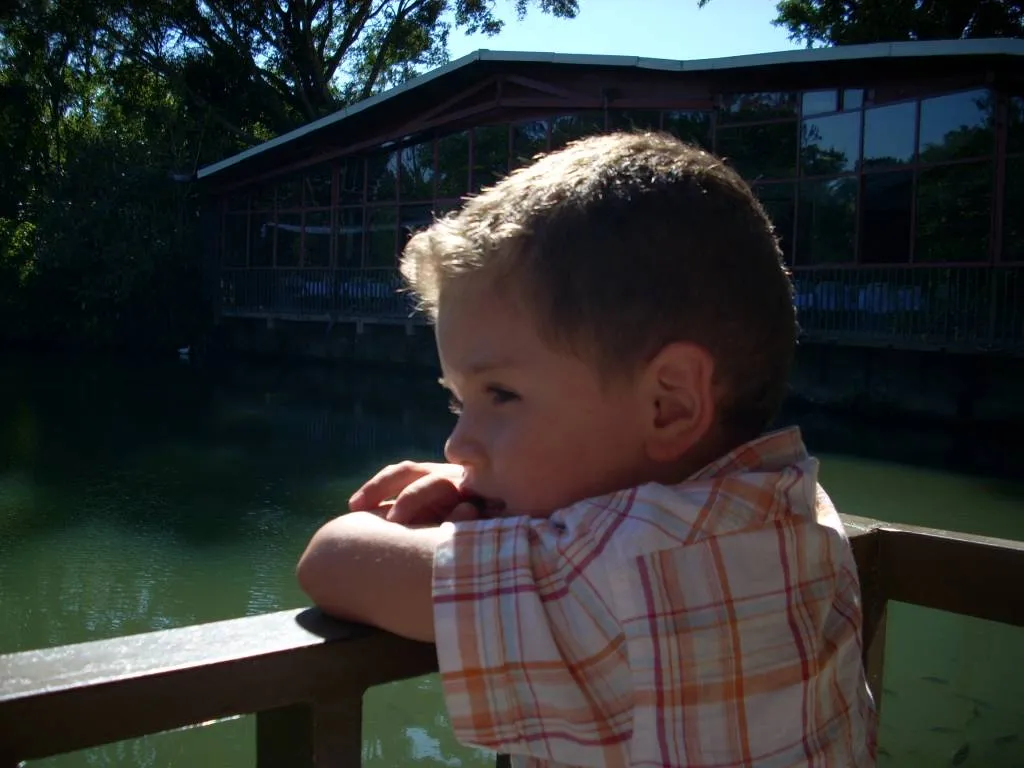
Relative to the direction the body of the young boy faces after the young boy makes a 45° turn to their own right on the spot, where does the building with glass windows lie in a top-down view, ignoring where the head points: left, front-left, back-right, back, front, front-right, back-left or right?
front-right

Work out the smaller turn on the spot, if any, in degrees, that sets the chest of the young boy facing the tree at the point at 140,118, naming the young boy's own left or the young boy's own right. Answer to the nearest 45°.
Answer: approximately 45° to the young boy's own right

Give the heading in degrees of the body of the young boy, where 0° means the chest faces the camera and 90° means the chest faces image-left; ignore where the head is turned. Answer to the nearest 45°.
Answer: approximately 90°

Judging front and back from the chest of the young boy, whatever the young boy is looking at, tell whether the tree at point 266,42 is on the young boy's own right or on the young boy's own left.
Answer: on the young boy's own right

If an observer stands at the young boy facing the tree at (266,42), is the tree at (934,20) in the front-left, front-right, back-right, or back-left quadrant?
front-right

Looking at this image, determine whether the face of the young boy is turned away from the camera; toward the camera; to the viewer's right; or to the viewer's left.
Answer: to the viewer's left

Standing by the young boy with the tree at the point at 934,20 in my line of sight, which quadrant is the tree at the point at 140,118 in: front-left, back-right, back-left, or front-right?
front-left
